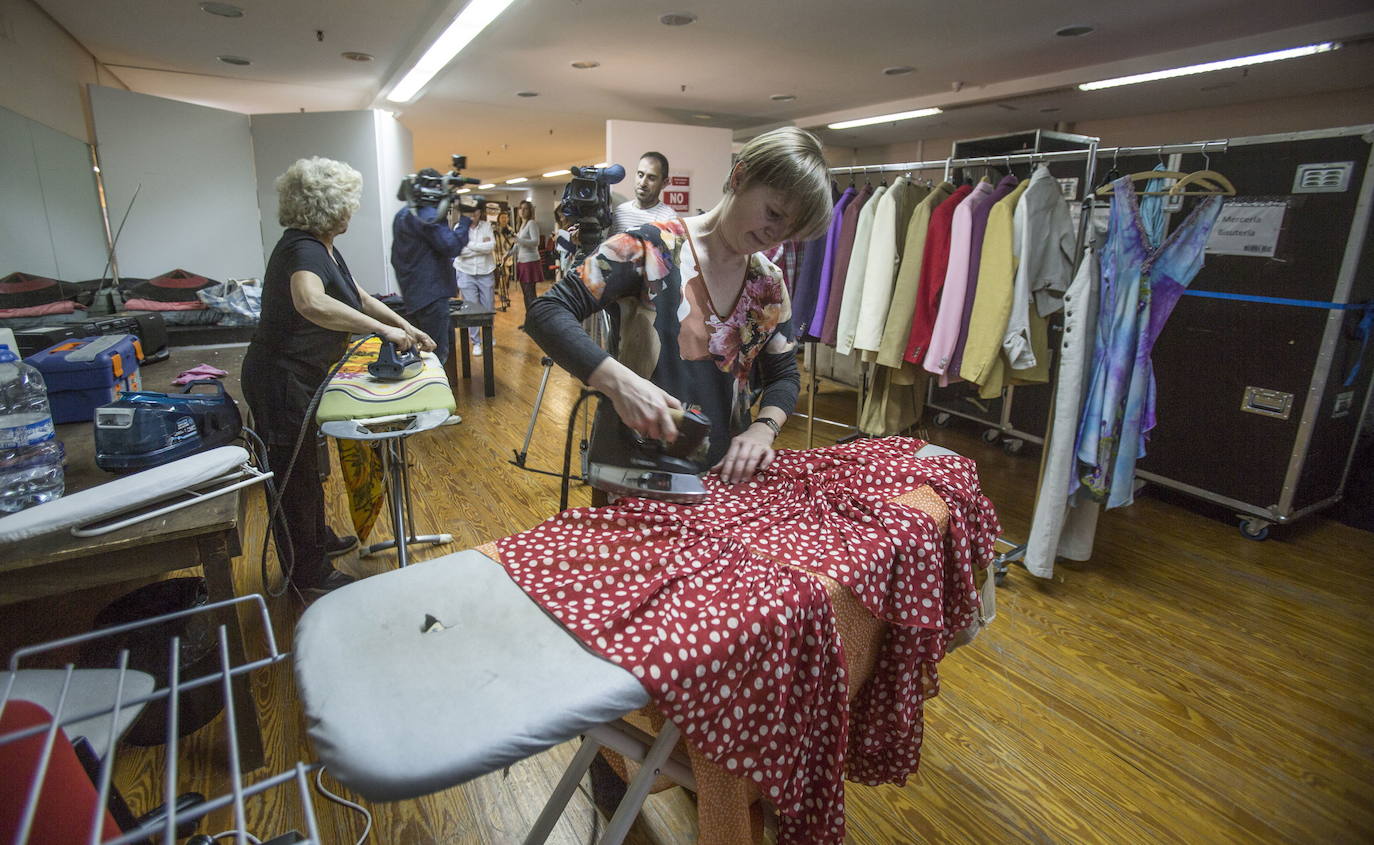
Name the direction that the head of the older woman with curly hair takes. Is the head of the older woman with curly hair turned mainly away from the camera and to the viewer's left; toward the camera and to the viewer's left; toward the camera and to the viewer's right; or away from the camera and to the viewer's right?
away from the camera and to the viewer's right

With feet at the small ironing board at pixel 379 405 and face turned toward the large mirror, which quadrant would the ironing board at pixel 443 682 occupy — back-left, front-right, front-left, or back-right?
back-left

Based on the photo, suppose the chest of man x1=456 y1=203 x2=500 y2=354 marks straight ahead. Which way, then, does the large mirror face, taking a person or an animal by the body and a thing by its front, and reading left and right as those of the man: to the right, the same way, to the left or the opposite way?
to the left

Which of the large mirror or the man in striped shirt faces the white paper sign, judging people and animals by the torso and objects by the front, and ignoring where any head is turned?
the large mirror

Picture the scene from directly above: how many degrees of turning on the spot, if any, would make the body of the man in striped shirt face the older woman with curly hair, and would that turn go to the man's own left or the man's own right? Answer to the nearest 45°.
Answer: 0° — they already face them

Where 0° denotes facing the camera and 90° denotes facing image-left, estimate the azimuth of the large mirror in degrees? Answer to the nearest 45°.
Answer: approximately 315°

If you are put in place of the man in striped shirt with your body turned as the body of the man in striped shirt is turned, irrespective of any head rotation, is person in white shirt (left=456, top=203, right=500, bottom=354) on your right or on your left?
on your right

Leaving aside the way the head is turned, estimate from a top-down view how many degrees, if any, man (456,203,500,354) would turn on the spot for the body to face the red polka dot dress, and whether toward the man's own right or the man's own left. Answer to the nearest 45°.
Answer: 0° — they already face it

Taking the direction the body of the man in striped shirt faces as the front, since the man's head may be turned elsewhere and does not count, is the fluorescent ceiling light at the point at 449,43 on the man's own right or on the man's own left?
on the man's own right

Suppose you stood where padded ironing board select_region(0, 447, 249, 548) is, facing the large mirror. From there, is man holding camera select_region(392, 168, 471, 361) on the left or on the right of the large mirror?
right

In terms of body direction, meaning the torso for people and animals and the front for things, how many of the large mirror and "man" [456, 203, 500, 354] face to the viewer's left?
0

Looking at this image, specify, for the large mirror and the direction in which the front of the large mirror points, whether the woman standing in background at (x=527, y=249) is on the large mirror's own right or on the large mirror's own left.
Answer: on the large mirror's own left

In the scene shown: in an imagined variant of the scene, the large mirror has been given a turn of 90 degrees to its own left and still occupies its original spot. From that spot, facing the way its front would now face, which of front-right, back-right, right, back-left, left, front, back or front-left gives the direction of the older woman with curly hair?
back-right
